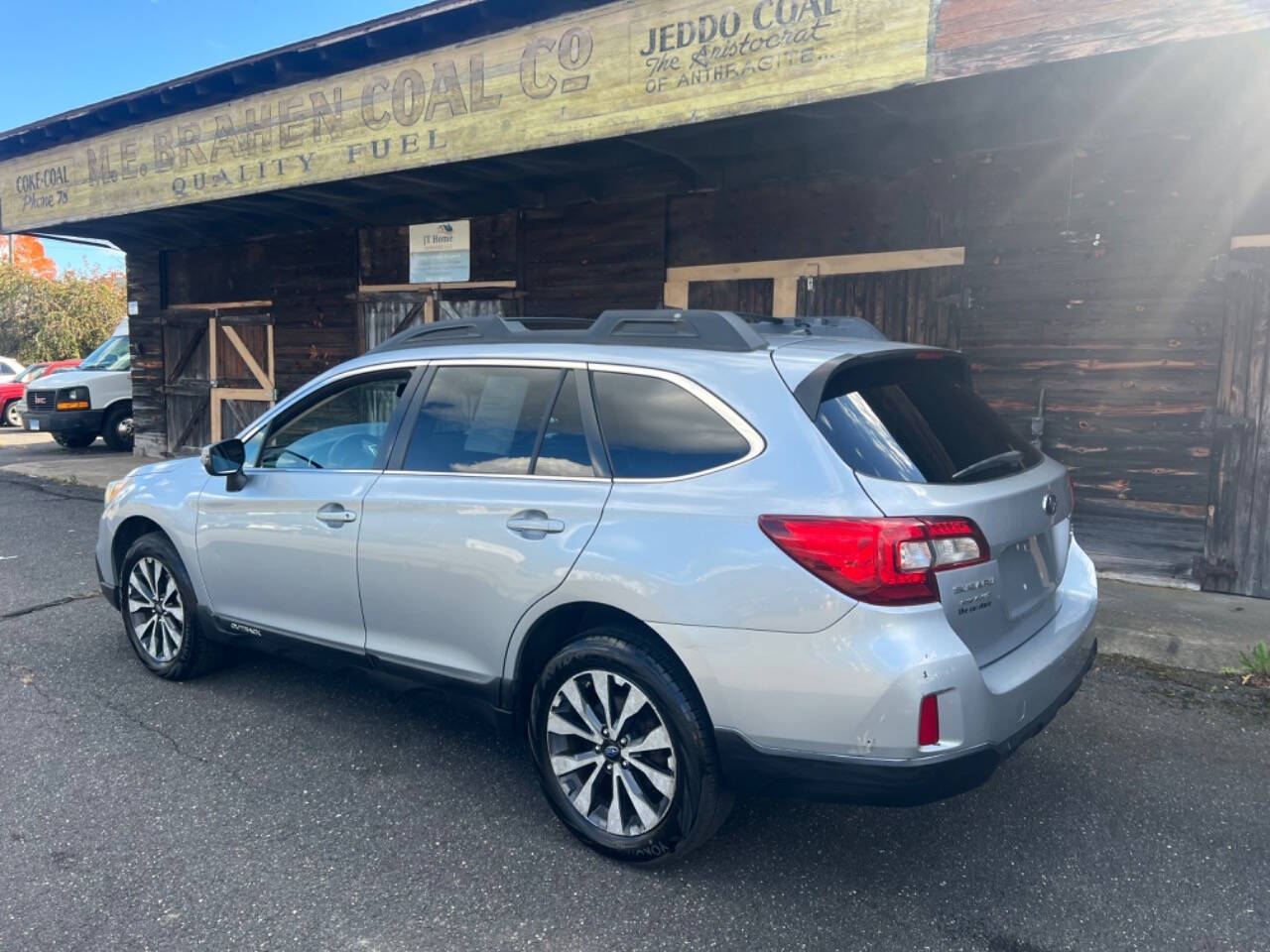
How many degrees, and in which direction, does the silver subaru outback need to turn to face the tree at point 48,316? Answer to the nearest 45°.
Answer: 0° — it already faces it

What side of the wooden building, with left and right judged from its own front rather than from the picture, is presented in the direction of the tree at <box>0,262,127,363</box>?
right

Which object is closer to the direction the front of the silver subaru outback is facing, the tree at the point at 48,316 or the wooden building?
the tree

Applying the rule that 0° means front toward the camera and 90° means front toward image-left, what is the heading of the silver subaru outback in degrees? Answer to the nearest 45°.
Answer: approximately 135°

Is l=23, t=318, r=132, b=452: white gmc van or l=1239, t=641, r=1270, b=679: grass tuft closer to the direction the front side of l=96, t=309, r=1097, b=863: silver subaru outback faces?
the white gmc van

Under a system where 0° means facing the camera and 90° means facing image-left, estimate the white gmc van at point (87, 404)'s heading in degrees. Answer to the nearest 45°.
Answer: approximately 45°

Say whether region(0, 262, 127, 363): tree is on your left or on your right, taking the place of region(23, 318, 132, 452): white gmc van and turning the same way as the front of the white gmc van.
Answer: on your right

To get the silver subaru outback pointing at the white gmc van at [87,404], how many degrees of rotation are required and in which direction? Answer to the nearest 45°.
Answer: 0° — it already faces it

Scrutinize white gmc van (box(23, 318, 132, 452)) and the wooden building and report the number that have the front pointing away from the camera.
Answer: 0

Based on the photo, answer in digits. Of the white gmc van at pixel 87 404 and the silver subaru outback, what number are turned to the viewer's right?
0

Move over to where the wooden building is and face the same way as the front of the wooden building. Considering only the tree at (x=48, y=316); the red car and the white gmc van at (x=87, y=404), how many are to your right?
3
